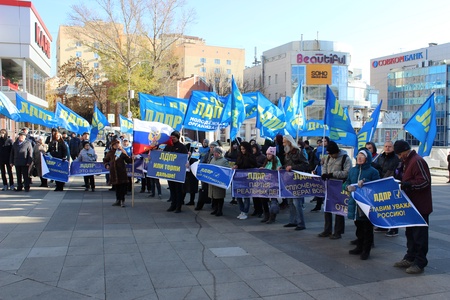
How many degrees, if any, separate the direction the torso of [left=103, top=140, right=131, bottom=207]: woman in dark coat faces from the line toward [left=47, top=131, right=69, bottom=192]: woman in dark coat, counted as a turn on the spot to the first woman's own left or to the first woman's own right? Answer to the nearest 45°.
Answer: approximately 135° to the first woman's own right

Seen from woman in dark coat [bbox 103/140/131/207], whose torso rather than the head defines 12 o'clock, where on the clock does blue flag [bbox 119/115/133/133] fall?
The blue flag is roughly at 6 o'clock from the woman in dark coat.

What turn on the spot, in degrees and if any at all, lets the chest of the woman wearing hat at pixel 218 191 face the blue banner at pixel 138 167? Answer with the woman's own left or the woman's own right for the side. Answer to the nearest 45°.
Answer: approximately 90° to the woman's own right

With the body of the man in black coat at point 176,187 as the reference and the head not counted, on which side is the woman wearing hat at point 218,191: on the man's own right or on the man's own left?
on the man's own left

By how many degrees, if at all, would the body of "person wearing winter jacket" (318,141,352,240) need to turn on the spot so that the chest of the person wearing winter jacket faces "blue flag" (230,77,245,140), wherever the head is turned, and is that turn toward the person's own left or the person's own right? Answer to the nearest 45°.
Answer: approximately 90° to the person's own right

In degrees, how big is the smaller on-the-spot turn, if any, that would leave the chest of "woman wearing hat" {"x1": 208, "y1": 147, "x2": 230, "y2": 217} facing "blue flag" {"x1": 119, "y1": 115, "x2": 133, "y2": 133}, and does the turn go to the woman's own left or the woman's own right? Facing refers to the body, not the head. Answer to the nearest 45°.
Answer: approximately 90° to the woman's own right

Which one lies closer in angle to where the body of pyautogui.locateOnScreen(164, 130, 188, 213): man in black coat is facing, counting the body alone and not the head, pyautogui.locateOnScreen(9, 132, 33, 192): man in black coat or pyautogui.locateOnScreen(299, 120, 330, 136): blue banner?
the man in black coat

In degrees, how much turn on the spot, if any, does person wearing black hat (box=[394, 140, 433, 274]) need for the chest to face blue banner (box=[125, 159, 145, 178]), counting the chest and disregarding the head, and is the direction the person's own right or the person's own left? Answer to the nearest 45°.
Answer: approximately 45° to the person's own right

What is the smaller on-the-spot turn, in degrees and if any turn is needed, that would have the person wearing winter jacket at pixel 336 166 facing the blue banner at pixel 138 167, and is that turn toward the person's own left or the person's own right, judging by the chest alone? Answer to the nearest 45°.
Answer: approximately 90° to the person's own right

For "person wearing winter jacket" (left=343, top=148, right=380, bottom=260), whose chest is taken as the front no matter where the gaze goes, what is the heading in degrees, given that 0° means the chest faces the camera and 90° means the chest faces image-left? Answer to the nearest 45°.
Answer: approximately 45°
